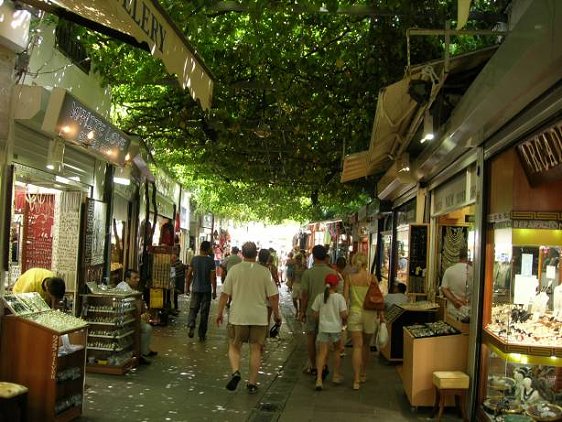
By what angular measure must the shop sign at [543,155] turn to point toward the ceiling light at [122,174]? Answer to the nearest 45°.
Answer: approximately 90° to its right

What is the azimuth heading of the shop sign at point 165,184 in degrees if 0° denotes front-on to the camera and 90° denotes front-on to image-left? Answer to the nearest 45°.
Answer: approximately 315°

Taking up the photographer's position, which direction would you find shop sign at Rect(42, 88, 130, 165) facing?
facing the viewer and to the right of the viewer

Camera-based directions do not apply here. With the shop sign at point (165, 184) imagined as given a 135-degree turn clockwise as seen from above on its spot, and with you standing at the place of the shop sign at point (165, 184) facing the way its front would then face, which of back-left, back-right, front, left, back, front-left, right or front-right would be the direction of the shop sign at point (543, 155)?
left

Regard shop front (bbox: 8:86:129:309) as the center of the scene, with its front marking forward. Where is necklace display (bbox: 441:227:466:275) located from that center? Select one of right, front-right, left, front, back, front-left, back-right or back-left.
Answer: front-left

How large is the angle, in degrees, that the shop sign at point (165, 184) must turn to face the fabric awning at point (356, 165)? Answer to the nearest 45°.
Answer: approximately 45° to its right

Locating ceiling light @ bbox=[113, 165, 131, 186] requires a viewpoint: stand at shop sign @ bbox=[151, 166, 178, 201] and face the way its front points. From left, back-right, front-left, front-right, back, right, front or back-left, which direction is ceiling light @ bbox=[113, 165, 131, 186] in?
front-right

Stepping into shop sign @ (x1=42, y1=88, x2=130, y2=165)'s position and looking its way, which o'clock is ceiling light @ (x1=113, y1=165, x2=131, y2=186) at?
The ceiling light is roughly at 8 o'clock from the shop sign.

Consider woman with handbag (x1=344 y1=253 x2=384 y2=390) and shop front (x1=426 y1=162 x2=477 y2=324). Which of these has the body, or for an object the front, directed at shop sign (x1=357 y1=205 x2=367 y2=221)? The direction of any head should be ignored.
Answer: the woman with handbag

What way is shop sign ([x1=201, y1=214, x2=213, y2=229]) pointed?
toward the camera

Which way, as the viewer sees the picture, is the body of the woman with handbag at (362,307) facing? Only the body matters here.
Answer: away from the camera

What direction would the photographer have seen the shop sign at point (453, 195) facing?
facing the viewer and to the left of the viewer
